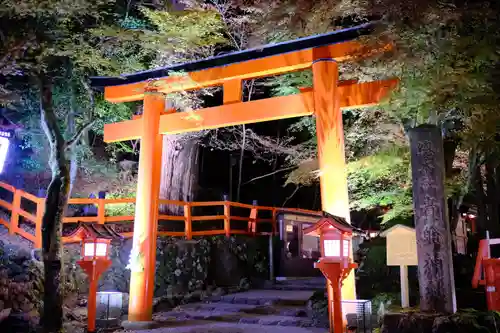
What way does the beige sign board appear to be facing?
toward the camera

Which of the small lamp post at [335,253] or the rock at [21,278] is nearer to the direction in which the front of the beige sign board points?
the small lamp post

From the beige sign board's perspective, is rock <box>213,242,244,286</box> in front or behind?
behind

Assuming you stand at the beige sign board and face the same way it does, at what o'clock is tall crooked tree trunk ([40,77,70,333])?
The tall crooked tree trunk is roughly at 3 o'clock from the beige sign board.

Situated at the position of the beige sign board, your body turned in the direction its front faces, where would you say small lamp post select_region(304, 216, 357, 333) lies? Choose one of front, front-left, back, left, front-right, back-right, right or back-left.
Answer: front-right

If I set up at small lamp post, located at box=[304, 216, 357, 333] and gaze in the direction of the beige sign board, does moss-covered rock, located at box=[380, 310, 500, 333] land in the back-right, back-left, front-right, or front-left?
front-right

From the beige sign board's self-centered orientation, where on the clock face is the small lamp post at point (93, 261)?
The small lamp post is roughly at 3 o'clock from the beige sign board.

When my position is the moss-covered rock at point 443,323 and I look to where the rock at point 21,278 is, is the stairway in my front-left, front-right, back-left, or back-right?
front-right

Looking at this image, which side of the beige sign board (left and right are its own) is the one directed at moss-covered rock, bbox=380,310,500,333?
front

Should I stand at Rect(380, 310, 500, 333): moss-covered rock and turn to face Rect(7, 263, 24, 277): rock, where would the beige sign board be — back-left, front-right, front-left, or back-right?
front-right

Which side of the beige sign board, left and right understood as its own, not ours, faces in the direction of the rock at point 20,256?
right

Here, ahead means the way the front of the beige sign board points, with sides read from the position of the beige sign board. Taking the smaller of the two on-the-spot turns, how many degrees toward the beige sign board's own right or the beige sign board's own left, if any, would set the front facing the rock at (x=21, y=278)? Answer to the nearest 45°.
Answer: approximately 90° to the beige sign board's own right
